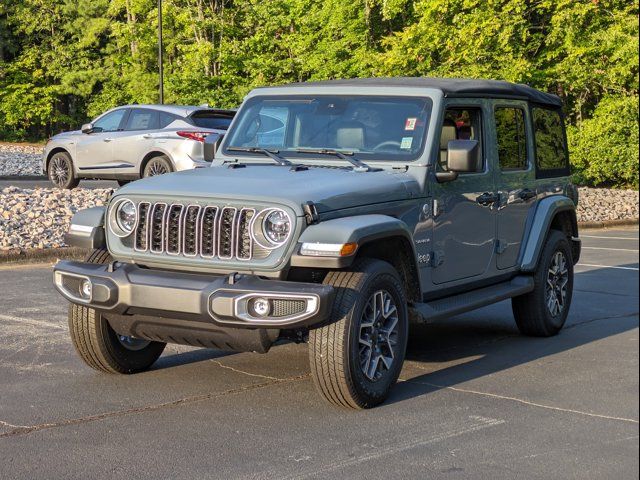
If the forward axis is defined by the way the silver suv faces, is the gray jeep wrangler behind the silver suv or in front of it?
behind

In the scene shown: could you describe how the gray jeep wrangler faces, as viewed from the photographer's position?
facing the viewer and to the left of the viewer

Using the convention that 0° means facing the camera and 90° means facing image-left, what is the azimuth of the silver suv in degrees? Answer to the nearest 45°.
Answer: approximately 135°

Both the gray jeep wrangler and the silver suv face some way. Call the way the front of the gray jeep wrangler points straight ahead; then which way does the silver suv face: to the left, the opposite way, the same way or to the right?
to the right

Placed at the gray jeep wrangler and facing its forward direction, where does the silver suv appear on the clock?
The silver suv is roughly at 4 o'clock from the gray jeep wrangler.

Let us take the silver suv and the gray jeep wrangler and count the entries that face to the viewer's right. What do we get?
0
